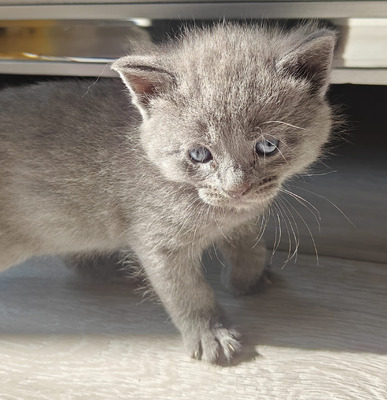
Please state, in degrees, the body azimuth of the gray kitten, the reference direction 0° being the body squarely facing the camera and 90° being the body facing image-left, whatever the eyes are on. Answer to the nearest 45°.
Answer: approximately 315°
